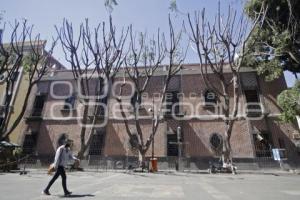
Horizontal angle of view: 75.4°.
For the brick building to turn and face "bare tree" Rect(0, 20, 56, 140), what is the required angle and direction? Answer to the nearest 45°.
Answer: approximately 90° to its right

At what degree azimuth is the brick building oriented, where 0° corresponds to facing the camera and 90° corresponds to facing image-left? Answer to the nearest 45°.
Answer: approximately 0°
